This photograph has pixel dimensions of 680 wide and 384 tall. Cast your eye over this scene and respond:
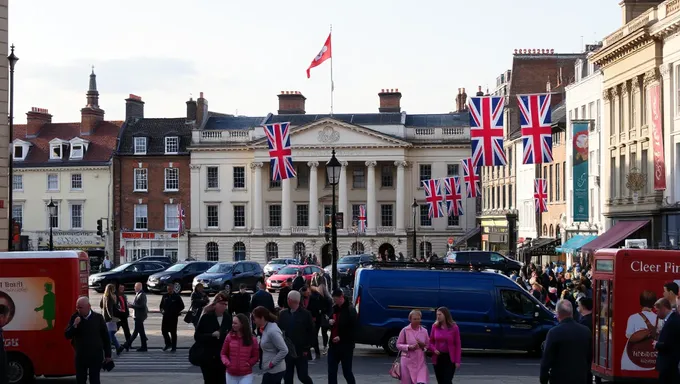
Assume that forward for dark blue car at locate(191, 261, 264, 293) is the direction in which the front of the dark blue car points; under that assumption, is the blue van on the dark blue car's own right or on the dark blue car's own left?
on the dark blue car's own left

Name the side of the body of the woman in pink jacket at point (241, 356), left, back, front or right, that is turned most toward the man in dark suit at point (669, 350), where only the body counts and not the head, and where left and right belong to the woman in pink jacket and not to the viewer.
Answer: left

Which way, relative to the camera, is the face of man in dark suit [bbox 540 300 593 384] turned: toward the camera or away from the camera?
away from the camera

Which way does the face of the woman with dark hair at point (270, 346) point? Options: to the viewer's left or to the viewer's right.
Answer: to the viewer's left

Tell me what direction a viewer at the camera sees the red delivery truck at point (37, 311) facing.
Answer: facing to the left of the viewer

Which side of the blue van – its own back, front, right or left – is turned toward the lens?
right

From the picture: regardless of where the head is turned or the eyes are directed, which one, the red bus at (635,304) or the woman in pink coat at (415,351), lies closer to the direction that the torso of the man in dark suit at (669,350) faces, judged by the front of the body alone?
the woman in pink coat

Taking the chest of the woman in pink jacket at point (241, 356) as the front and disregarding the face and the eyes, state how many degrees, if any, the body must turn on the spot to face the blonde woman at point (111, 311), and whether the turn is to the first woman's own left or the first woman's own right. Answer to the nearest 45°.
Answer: approximately 180°

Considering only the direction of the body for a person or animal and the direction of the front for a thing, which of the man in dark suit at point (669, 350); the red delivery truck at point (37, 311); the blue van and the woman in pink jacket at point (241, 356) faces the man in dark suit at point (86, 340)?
the man in dark suit at point (669, 350)

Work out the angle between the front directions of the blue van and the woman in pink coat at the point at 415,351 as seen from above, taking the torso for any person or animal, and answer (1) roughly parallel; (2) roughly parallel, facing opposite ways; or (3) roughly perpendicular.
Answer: roughly perpendicular
